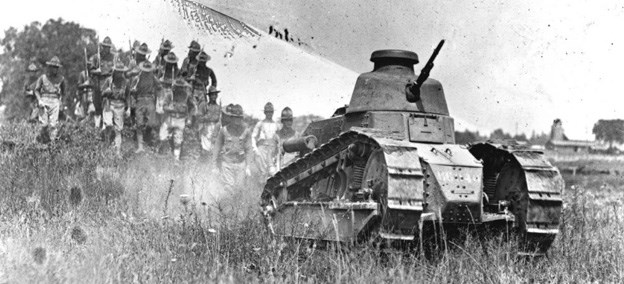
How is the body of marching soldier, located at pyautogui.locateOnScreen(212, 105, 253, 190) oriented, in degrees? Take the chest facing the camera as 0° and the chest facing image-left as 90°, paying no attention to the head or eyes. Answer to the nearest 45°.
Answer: approximately 0°
